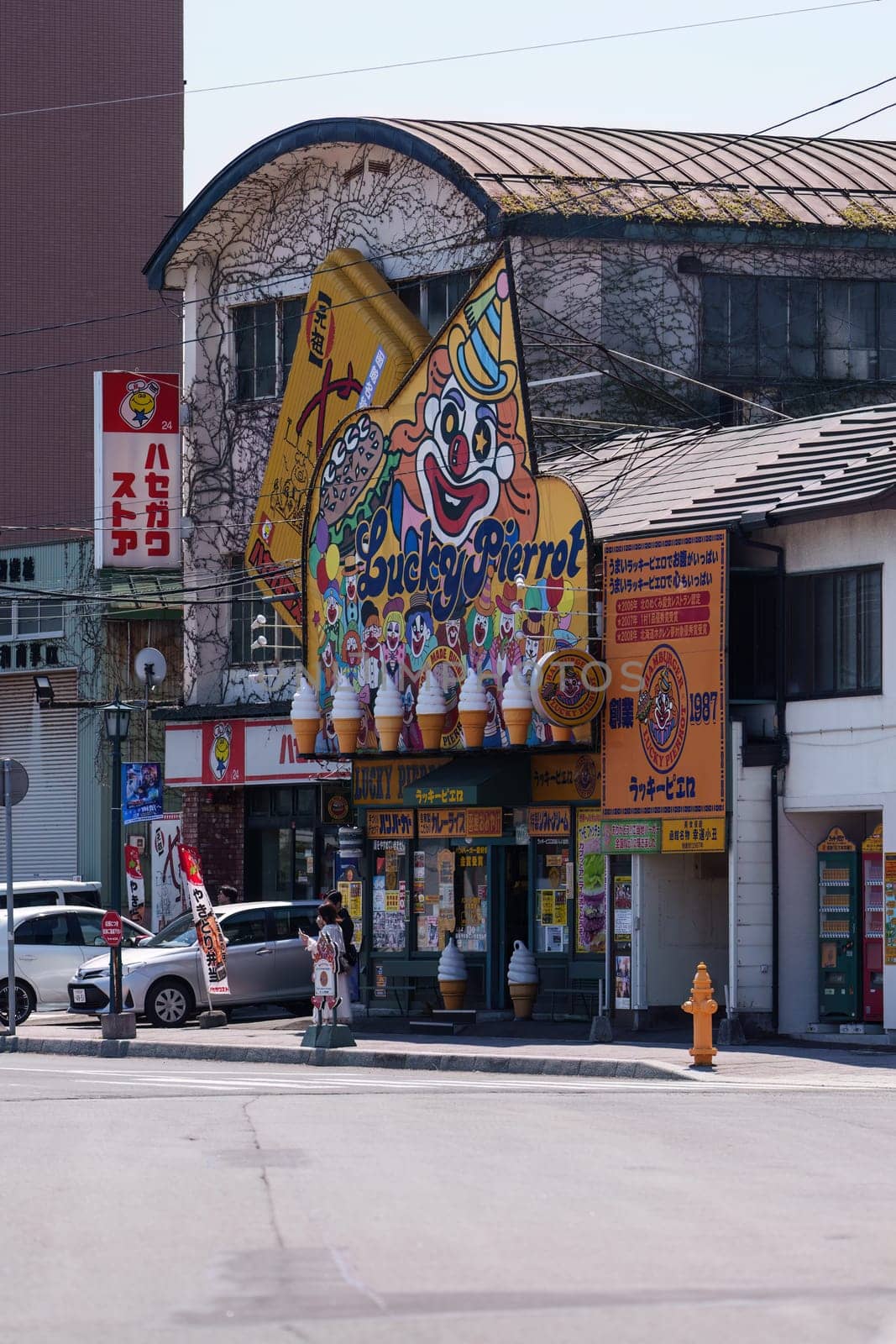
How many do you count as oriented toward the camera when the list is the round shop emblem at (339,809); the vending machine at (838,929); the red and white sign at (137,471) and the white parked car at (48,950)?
3

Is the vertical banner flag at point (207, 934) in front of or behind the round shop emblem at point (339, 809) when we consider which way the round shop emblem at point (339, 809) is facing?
in front

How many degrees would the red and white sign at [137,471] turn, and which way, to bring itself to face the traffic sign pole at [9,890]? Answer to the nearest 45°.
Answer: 0° — it already faces it

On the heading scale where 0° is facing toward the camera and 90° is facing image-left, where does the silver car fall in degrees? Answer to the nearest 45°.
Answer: approximately 45°

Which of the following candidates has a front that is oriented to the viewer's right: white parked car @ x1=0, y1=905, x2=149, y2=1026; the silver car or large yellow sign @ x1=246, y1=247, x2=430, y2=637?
the white parked car

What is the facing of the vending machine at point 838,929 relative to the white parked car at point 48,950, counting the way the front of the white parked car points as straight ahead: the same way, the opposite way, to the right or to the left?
to the right

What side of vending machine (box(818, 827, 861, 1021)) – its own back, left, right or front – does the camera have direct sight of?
front

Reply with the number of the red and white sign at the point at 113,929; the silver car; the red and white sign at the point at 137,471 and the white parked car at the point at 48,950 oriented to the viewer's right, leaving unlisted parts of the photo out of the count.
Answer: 1

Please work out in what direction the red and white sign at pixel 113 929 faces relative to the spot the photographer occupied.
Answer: facing the viewer

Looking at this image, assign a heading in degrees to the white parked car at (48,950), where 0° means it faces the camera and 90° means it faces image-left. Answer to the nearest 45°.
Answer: approximately 270°

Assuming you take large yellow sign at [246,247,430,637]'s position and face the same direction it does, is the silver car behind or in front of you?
in front

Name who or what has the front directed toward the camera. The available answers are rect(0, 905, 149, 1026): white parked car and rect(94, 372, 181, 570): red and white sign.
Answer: the red and white sign

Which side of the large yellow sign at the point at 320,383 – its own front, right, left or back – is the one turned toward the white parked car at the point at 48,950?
front

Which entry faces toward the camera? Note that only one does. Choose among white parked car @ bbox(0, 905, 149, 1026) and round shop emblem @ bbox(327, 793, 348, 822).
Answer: the round shop emblem

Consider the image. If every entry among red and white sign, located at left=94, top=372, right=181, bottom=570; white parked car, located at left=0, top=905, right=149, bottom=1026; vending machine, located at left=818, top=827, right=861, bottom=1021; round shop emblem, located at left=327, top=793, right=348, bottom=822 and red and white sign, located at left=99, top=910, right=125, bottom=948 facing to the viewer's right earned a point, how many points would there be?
1

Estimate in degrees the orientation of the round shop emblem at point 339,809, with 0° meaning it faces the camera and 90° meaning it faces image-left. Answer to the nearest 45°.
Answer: approximately 0°
